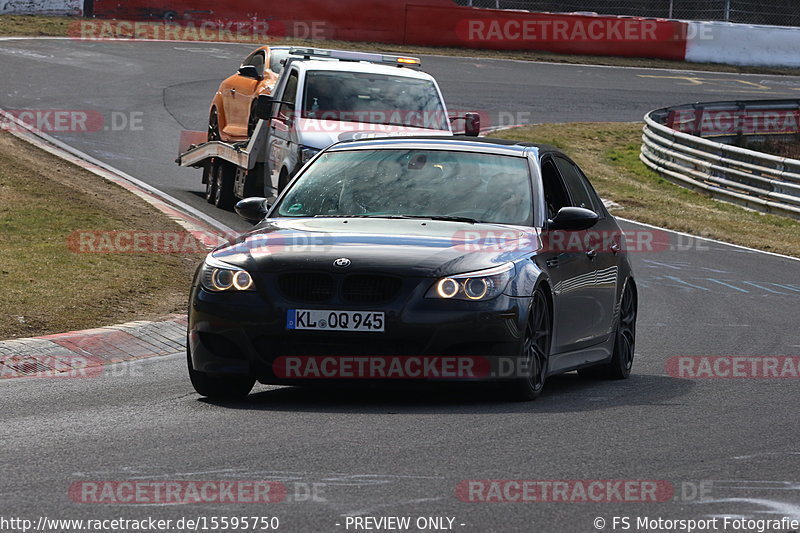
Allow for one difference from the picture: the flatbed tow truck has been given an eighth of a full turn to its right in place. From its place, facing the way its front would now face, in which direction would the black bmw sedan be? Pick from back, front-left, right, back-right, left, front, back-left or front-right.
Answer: front

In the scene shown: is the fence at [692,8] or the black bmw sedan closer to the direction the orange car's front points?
the black bmw sedan

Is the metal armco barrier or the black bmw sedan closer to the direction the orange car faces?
the black bmw sedan

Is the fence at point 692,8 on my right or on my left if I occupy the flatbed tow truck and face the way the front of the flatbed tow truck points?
on my left

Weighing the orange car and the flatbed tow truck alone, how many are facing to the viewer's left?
0

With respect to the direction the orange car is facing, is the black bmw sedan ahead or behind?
ahead

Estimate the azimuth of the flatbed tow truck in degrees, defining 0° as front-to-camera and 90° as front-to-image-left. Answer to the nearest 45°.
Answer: approximately 315°

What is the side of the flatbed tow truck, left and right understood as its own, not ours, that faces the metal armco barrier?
left

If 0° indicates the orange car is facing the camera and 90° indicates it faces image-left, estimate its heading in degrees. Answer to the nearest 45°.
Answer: approximately 315°

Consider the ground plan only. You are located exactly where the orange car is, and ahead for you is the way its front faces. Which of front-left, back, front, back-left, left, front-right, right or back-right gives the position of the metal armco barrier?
left
